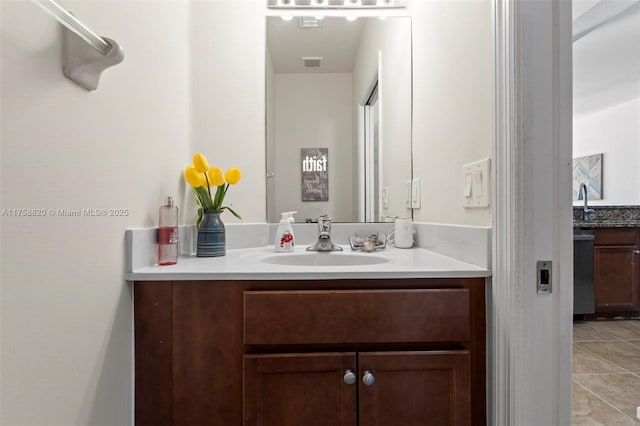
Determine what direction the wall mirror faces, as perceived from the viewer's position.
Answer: facing the viewer

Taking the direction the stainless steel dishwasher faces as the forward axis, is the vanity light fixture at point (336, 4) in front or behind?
in front

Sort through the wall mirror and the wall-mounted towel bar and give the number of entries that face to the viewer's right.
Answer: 1

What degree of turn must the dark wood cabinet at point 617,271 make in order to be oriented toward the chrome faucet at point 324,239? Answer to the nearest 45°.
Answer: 0° — it already faces it

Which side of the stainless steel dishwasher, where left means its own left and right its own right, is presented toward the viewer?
front

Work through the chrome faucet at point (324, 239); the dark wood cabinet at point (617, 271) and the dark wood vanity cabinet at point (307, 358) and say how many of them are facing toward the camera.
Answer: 3

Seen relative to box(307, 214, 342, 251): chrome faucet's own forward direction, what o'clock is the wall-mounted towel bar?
The wall-mounted towel bar is roughly at 1 o'clock from the chrome faucet.

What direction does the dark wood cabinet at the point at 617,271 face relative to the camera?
toward the camera

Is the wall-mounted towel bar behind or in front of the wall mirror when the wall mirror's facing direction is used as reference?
in front

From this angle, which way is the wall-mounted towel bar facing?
to the viewer's right
